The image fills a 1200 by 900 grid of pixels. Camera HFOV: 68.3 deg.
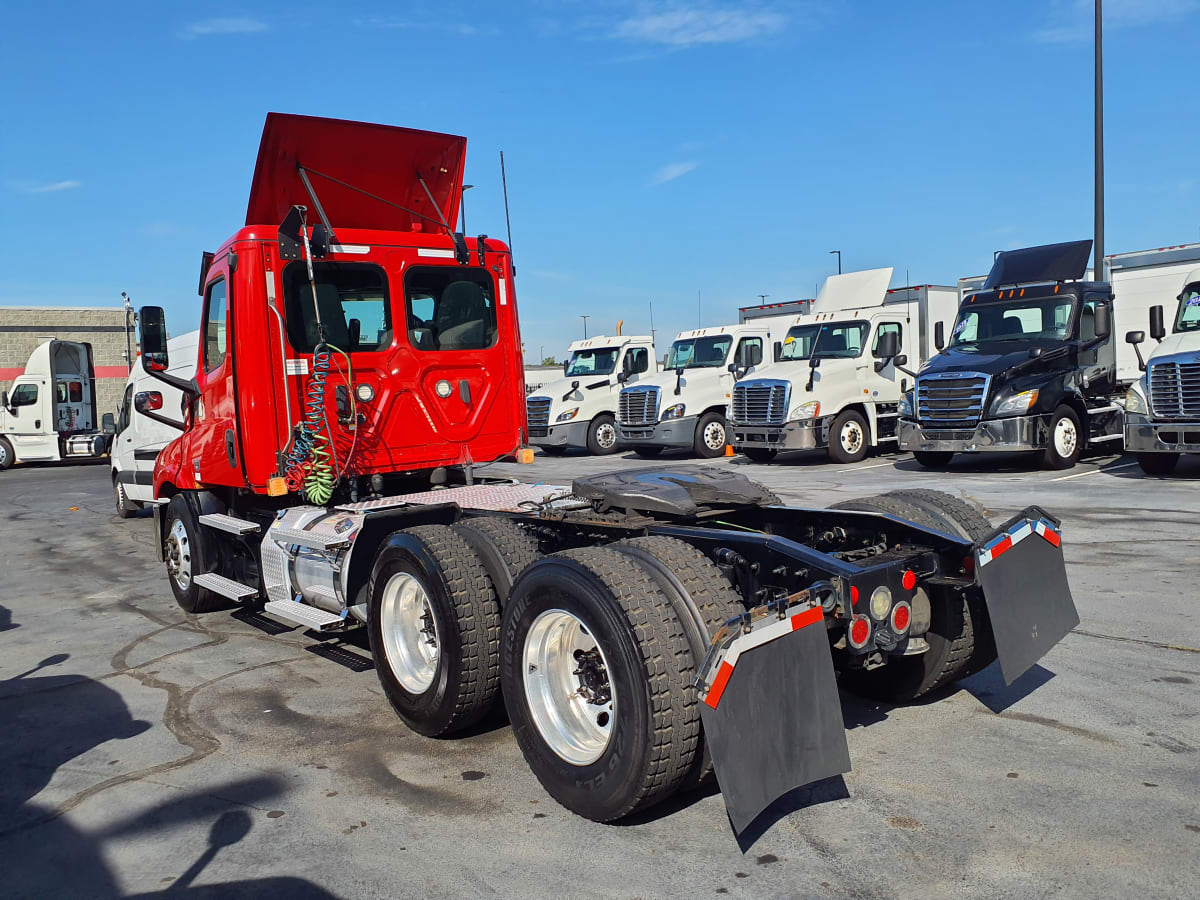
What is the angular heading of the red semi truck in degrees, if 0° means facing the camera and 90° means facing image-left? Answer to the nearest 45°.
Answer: approximately 135°

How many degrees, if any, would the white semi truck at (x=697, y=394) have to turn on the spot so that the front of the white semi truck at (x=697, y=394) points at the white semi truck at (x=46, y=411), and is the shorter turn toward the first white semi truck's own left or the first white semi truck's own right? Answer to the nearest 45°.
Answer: approximately 45° to the first white semi truck's own right

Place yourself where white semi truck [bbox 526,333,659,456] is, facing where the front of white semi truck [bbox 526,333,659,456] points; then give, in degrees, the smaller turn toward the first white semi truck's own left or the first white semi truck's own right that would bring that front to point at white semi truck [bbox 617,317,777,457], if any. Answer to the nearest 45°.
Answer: approximately 90° to the first white semi truck's own left

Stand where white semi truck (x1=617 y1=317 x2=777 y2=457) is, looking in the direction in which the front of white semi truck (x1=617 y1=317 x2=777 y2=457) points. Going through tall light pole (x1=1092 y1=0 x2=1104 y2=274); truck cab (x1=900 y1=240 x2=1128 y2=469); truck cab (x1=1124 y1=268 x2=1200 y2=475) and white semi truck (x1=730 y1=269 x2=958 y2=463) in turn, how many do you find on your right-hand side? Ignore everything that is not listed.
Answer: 0

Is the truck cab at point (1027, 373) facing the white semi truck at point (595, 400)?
no

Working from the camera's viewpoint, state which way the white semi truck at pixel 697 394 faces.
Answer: facing the viewer and to the left of the viewer

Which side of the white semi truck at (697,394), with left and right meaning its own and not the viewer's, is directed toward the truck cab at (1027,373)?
left

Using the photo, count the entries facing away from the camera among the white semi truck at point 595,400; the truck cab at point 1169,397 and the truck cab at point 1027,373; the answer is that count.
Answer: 0

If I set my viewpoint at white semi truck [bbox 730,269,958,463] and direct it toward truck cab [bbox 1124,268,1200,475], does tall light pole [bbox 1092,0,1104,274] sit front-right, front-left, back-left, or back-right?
front-left

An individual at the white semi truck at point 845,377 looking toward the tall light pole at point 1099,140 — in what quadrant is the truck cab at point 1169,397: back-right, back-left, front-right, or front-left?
front-right

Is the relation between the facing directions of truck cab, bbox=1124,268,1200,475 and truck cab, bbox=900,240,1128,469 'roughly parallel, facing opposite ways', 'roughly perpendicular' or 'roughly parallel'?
roughly parallel

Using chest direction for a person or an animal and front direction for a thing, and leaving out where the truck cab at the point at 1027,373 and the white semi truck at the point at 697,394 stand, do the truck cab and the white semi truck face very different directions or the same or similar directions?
same or similar directions

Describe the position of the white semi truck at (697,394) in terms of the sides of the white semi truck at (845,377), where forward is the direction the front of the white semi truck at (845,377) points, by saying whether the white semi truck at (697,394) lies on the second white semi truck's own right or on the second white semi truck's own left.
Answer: on the second white semi truck's own right

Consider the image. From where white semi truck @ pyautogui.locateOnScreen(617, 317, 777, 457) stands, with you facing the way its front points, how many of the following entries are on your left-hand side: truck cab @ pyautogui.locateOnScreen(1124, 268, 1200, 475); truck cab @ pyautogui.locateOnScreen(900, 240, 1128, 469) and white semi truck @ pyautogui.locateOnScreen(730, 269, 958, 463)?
3

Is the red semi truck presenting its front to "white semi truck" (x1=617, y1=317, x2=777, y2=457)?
no

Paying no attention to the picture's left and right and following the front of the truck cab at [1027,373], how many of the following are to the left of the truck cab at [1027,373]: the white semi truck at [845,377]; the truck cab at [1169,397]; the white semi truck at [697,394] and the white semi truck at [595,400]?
1

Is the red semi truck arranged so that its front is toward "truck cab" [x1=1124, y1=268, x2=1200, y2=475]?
no

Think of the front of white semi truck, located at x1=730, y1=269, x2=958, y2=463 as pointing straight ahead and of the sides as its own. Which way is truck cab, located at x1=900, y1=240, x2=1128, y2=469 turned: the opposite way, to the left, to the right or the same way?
the same way

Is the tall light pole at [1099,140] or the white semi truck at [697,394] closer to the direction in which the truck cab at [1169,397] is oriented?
the white semi truck

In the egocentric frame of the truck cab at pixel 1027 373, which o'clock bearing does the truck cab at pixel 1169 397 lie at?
the truck cab at pixel 1169 397 is roughly at 9 o'clock from the truck cab at pixel 1027 373.

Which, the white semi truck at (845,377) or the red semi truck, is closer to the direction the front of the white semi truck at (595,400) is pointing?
the red semi truck

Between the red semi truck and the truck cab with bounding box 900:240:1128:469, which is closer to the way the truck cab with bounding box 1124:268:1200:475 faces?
the red semi truck
